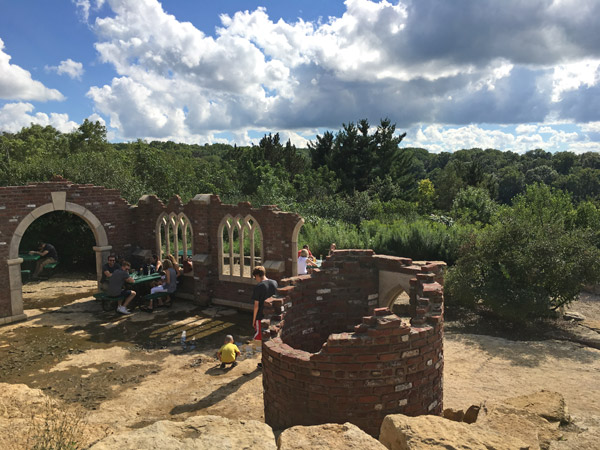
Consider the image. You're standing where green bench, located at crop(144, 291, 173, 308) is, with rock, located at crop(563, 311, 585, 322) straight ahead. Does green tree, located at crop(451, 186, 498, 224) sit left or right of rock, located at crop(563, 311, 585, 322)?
left

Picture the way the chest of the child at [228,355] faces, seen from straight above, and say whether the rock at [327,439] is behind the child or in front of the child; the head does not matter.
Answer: behind

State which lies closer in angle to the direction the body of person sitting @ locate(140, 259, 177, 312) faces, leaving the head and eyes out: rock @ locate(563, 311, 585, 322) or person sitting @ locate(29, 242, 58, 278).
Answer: the person sitting

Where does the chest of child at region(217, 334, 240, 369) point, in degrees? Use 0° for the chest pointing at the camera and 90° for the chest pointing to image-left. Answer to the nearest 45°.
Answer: approximately 180°

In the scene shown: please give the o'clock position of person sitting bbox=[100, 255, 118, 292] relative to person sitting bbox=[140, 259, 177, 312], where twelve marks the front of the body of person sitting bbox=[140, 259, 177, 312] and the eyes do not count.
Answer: person sitting bbox=[100, 255, 118, 292] is roughly at 1 o'clock from person sitting bbox=[140, 259, 177, 312].

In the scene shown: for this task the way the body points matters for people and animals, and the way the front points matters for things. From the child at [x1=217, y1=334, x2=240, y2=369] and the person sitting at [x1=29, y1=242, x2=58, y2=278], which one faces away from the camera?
the child

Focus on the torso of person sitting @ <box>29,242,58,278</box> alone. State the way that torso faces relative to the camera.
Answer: to the viewer's left

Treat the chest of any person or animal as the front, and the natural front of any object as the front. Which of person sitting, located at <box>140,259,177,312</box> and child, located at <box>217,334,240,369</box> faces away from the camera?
the child

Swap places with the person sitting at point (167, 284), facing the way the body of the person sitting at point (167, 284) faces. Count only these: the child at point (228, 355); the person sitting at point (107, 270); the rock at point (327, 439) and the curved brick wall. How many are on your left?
3

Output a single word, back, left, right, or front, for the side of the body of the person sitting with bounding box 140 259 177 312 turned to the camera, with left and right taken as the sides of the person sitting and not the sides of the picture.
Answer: left

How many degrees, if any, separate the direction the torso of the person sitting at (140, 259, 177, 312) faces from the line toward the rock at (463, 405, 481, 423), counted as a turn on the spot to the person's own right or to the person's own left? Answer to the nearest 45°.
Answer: approximately 90° to the person's own left

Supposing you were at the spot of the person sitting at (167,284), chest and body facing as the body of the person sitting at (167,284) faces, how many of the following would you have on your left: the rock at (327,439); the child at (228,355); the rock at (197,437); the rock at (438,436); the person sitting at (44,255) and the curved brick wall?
5

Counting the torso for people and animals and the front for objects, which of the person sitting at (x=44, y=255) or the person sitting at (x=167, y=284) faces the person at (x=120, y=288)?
the person sitting at (x=167, y=284)

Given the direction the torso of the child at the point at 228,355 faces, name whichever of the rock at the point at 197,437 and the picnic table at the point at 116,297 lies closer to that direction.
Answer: the picnic table

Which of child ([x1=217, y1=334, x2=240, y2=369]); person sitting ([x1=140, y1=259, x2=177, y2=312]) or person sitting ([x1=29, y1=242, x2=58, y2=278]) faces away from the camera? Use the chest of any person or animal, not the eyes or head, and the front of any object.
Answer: the child
